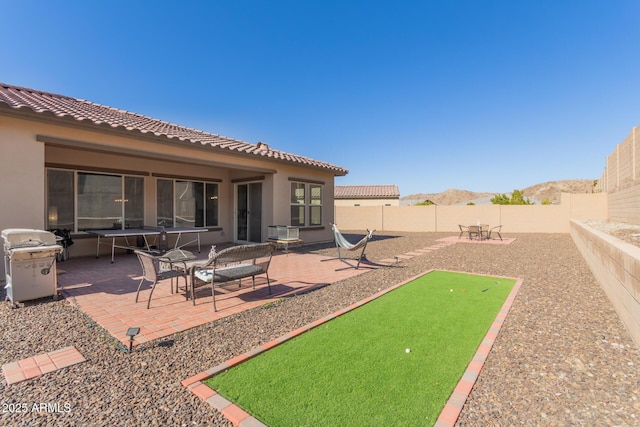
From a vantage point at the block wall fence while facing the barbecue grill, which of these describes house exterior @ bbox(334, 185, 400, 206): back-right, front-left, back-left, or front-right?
back-right

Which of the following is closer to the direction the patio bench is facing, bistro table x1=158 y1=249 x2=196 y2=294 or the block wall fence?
the bistro table

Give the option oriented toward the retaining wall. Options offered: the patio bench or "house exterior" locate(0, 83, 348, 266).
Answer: the house exterior

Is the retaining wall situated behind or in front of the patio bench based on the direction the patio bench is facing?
behind

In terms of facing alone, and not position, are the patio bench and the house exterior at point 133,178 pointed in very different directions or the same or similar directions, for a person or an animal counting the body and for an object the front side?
very different directions

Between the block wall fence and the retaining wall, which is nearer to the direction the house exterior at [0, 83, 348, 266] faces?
the retaining wall

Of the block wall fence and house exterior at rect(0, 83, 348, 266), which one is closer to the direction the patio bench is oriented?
the house exterior

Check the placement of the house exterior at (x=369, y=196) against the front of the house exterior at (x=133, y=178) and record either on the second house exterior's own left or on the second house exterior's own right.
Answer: on the second house exterior's own left

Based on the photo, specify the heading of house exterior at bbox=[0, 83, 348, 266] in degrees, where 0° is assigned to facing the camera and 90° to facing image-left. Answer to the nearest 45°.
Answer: approximately 315°
